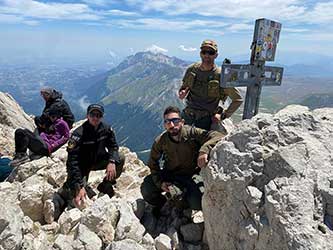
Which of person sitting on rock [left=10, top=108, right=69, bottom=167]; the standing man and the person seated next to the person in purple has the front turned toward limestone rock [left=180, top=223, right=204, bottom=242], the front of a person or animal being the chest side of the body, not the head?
the standing man

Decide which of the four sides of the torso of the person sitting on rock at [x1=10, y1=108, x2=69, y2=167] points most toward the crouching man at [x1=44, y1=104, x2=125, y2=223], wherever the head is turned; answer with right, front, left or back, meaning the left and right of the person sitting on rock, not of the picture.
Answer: left

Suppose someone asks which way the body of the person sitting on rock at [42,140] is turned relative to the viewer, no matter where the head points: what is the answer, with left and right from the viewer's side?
facing to the left of the viewer

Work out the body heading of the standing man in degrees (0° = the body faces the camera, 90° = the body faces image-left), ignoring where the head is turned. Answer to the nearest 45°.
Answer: approximately 0°

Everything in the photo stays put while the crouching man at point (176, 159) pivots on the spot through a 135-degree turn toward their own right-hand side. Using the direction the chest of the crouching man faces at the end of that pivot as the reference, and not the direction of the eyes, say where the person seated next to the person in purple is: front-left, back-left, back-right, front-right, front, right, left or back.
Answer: front

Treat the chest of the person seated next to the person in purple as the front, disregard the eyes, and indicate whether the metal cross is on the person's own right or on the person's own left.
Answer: on the person's own left

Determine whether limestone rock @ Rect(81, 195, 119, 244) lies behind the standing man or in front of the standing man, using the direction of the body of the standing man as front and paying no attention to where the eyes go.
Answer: in front
